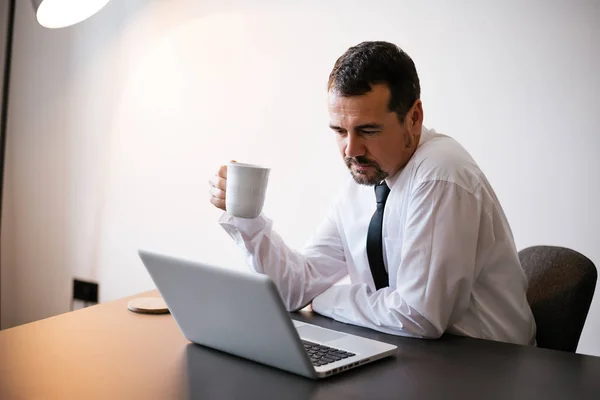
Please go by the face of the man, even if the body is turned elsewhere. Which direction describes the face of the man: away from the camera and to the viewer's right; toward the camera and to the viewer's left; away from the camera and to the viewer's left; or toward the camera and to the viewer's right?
toward the camera and to the viewer's left

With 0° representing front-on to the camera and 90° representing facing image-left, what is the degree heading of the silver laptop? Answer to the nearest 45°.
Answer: approximately 225°

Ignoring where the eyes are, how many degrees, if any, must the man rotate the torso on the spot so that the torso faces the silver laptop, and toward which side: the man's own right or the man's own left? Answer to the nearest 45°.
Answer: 0° — they already face it

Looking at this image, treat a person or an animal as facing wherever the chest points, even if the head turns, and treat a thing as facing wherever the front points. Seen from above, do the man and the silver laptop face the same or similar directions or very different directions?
very different directions

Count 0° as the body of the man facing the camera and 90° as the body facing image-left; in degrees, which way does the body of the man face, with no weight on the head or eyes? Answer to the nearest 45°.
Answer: approximately 45°

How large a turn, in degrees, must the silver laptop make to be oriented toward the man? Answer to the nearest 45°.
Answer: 0° — it already faces them
